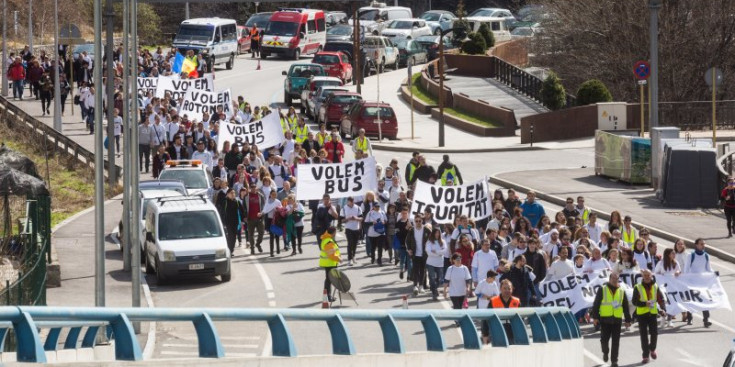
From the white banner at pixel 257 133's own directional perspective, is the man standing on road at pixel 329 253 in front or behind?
in front

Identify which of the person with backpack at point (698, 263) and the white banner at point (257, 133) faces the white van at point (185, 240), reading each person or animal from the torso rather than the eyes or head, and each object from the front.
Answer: the white banner

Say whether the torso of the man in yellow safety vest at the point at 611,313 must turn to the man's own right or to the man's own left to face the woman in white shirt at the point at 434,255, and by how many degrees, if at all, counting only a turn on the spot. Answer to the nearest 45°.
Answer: approximately 135° to the man's own right

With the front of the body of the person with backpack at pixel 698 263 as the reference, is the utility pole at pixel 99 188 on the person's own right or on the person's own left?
on the person's own right

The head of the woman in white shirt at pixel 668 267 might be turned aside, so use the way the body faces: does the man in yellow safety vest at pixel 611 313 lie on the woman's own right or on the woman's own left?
on the woman's own right

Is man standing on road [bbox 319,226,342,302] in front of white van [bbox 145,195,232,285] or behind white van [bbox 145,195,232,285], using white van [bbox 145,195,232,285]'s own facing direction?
in front

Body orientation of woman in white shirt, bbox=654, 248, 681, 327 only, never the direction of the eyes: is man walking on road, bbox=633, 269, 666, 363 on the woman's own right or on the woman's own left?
on the woman's own right

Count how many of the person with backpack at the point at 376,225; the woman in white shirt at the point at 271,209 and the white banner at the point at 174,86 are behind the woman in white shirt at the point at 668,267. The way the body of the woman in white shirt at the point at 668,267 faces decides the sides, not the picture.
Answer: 3

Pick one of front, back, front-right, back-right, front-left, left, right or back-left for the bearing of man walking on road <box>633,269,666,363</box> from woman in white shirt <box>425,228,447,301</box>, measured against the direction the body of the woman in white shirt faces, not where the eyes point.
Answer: front-left

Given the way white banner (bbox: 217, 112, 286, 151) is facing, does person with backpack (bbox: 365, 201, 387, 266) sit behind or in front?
in front
